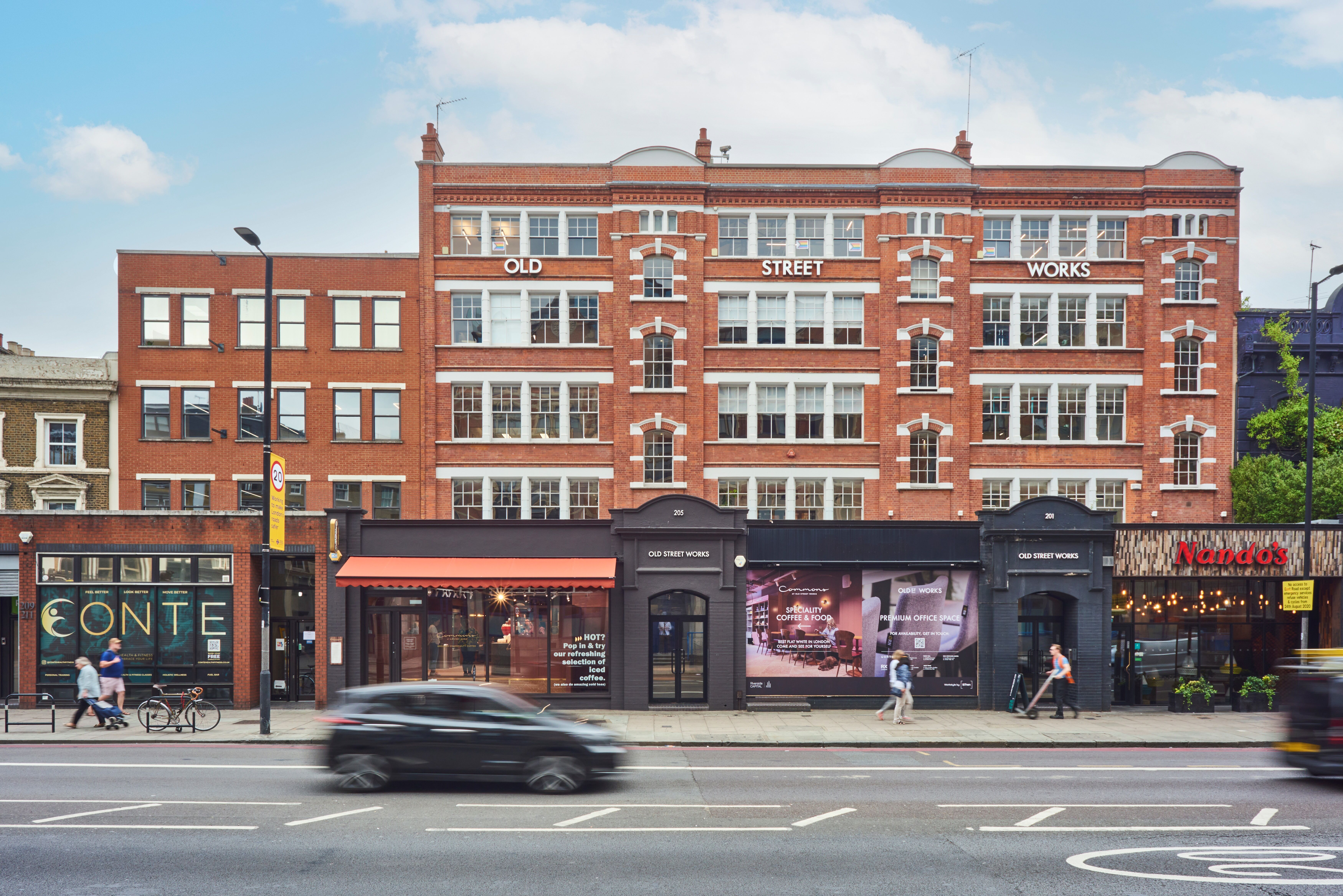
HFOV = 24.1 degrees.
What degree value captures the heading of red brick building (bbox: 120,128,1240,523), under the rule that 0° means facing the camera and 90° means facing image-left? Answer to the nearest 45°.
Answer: approximately 0°

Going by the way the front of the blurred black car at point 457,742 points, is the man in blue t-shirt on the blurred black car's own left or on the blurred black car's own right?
on the blurred black car's own left

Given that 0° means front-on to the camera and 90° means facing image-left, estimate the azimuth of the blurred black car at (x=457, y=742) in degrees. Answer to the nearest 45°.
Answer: approximately 270°

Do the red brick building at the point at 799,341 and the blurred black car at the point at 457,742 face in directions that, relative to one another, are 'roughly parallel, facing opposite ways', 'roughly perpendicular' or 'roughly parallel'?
roughly perpendicular
